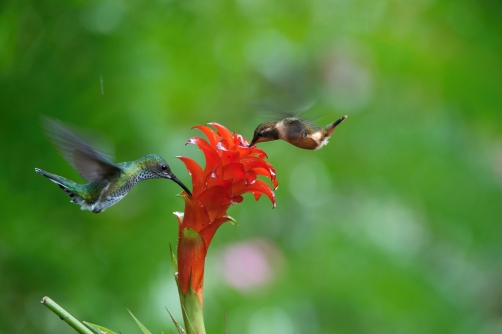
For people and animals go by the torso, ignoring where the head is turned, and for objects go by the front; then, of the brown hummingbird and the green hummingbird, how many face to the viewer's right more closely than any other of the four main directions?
1

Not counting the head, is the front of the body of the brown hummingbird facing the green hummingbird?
yes

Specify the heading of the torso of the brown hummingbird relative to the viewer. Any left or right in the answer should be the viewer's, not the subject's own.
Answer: facing to the left of the viewer

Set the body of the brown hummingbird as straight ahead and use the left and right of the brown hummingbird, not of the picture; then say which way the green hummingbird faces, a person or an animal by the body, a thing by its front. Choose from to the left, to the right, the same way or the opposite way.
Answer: the opposite way

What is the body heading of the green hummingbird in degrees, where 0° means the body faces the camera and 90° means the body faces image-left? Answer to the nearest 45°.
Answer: approximately 270°
